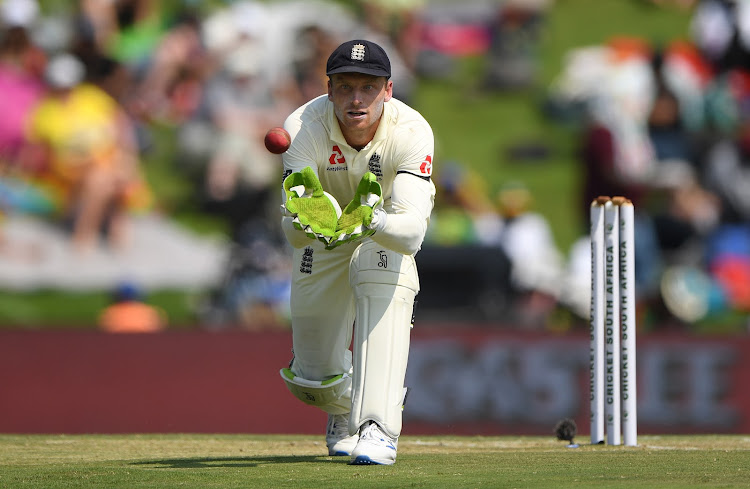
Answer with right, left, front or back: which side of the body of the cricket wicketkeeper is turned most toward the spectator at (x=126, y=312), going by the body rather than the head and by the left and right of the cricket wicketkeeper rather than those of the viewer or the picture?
back

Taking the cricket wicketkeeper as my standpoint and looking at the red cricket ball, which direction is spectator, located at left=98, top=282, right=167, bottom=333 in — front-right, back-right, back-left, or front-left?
back-right

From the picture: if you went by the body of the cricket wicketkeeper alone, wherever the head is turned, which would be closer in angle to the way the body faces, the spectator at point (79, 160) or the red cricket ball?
the red cricket ball

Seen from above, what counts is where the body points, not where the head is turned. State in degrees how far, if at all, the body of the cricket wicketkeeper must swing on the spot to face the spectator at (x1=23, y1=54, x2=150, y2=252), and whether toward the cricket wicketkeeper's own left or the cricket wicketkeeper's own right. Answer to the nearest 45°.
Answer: approximately 135° to the cricket wicketkeeper's own right

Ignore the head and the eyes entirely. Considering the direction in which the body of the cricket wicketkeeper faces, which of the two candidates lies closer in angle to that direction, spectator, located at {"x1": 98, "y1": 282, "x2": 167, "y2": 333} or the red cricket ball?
the red cricket ball

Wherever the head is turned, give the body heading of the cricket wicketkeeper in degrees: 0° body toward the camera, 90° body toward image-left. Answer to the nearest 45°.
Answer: approximately 0°

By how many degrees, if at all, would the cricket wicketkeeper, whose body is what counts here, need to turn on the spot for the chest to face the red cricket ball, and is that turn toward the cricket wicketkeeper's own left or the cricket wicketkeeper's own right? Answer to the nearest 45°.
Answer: approximately 45° to the cricket wicketkeeper's own right
